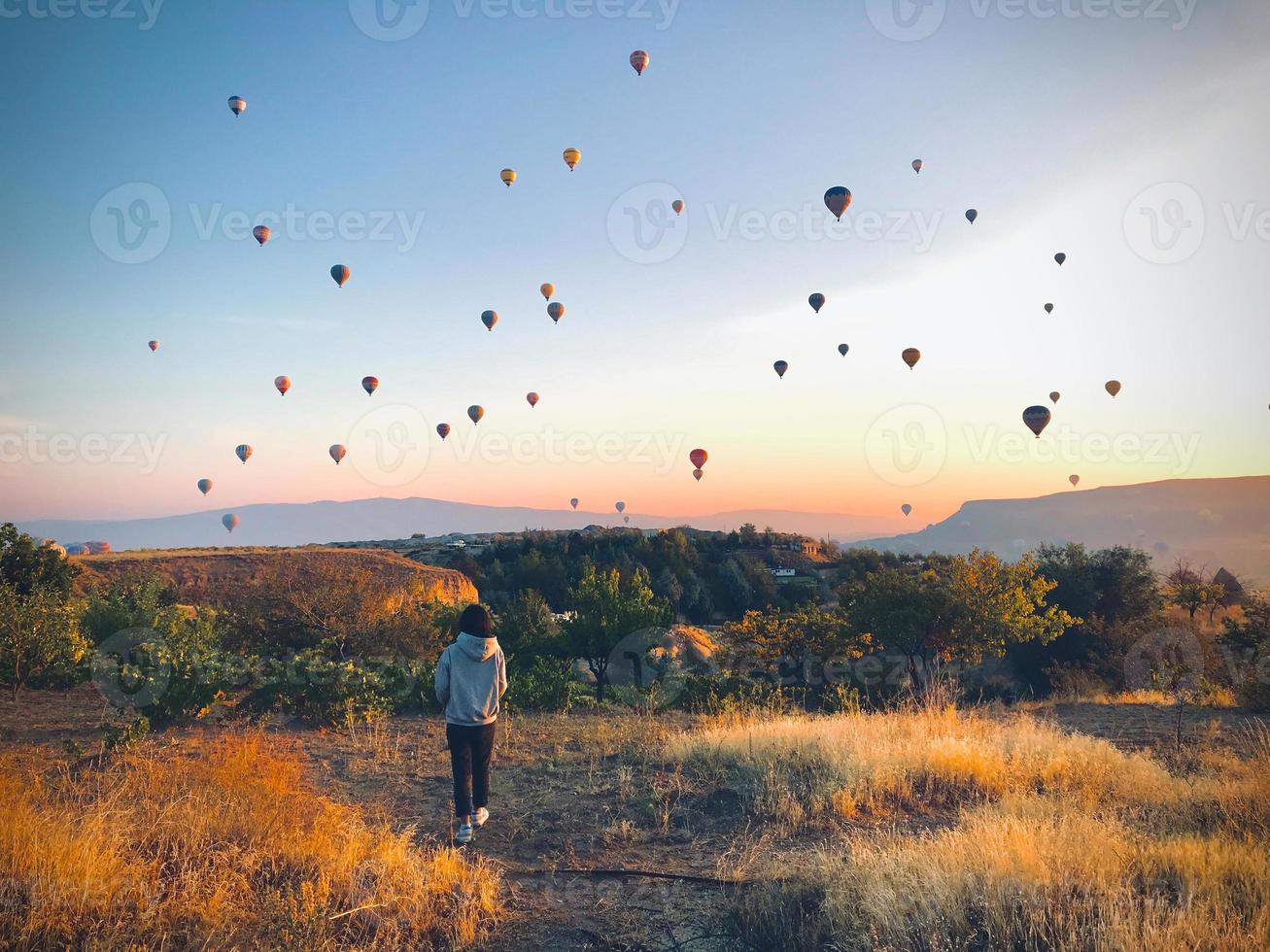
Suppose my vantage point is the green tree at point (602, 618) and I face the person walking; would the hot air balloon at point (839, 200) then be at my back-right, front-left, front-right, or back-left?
back-left

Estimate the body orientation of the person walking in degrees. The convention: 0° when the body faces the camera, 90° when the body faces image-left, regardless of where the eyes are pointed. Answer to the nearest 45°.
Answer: approximately 180°

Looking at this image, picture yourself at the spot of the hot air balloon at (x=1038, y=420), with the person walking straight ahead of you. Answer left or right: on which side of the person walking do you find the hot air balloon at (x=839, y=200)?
right

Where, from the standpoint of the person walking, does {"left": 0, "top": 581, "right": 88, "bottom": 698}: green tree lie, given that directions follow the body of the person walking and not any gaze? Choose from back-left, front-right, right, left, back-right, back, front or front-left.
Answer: front-left

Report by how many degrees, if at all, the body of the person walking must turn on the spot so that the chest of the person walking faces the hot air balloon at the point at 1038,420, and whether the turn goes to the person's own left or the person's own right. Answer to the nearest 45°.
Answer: approximately 45° to the person's own right

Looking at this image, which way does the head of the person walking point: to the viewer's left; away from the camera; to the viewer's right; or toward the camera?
away from the camera

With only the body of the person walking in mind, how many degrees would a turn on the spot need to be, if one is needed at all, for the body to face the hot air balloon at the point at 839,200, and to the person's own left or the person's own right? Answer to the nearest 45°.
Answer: approximately 45° to the person's own right
